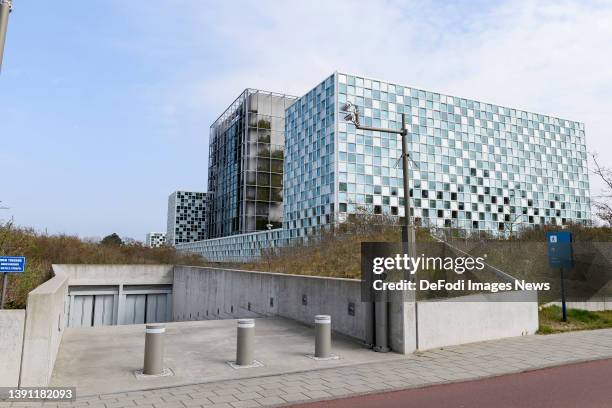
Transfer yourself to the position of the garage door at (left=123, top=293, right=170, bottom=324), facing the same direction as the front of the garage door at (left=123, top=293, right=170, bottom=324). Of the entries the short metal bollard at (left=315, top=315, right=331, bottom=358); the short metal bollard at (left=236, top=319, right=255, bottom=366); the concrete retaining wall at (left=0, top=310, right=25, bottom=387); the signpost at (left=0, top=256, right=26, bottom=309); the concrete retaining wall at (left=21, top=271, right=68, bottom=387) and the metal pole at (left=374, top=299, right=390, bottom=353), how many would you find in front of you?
6

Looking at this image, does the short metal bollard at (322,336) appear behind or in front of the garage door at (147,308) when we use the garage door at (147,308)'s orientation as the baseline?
in front

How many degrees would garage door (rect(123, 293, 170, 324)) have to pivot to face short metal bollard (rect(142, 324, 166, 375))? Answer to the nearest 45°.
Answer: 0° — it already faces it

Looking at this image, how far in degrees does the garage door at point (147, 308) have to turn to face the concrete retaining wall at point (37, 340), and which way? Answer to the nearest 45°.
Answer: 0° — it already faces it

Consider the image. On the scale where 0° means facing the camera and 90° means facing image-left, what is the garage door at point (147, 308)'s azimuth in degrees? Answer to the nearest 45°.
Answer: approximately 0°

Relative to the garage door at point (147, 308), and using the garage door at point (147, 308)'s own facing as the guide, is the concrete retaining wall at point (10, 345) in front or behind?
in front

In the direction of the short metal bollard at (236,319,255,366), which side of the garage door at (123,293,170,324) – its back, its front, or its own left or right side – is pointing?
front

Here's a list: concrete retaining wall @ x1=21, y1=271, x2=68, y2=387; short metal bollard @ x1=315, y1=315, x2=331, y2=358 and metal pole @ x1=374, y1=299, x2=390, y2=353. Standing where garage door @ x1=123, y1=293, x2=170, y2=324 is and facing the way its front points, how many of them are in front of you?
3
